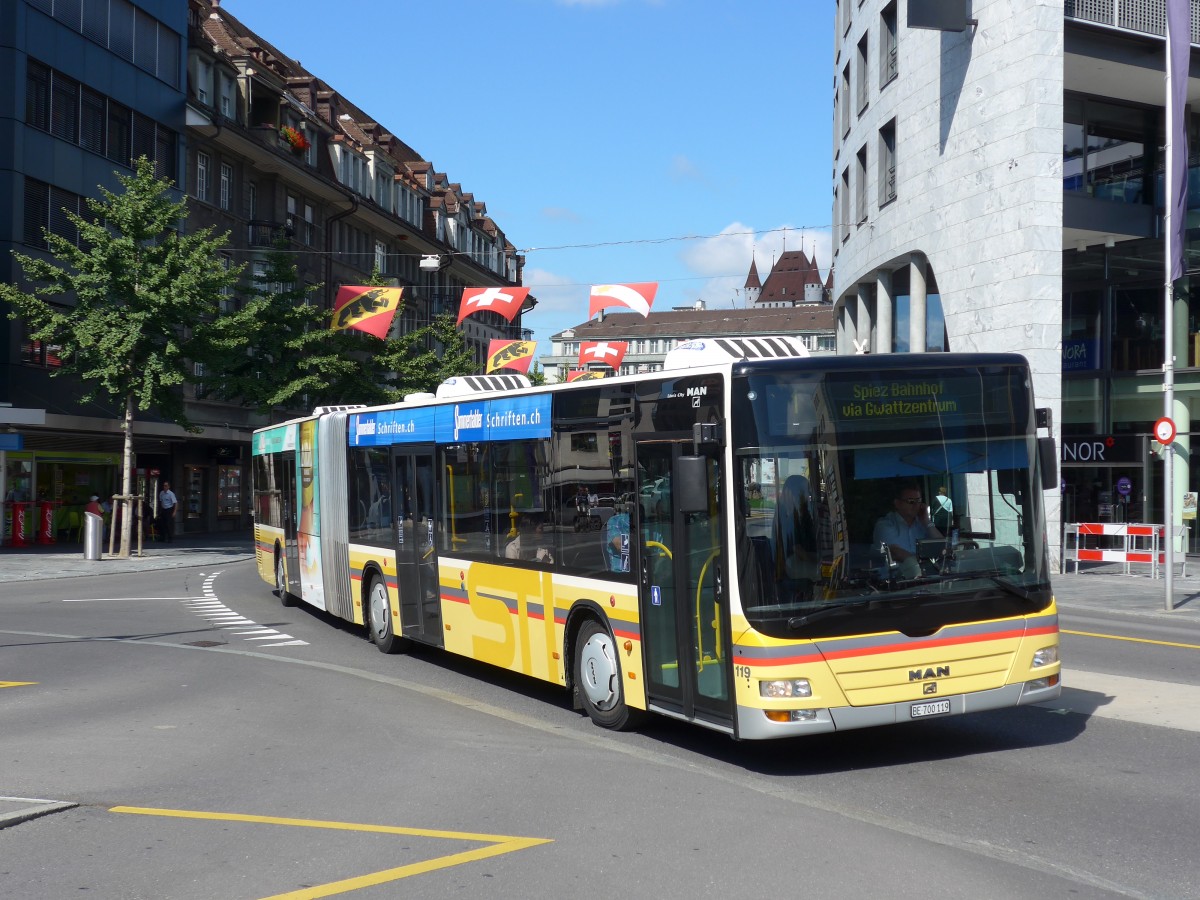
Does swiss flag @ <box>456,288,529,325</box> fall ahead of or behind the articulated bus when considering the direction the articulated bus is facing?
behind

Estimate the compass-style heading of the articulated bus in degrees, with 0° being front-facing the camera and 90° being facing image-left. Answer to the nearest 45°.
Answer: approximately 315°

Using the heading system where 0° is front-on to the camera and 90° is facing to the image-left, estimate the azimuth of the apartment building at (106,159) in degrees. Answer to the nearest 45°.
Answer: approximately 315°

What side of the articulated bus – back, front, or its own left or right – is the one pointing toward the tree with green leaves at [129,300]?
back

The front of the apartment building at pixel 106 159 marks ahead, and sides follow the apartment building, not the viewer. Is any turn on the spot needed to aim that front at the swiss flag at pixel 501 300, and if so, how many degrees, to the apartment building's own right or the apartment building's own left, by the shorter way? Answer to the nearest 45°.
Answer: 0° — it already faces it

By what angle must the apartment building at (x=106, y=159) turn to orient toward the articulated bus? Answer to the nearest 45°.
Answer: approximately 45° to its right
